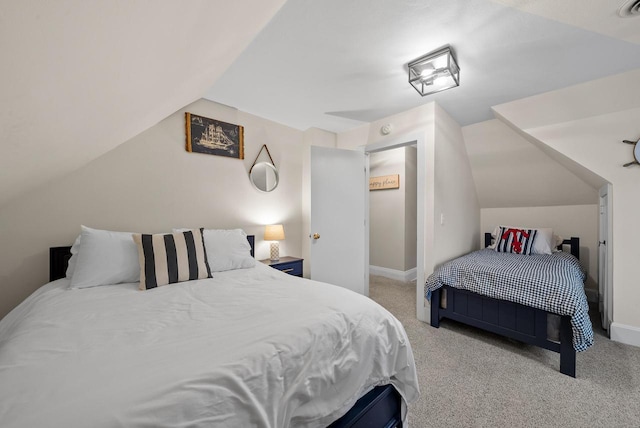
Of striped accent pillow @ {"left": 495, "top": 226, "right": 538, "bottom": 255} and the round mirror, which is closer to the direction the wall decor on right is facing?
the round mirror

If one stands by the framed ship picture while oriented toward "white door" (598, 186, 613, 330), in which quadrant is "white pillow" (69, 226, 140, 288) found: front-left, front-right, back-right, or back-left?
back-right

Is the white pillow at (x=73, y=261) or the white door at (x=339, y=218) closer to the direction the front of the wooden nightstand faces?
the white door

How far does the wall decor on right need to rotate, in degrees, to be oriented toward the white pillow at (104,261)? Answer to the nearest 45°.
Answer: approximately 45° to its right

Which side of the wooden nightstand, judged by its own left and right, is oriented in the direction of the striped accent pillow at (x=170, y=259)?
right

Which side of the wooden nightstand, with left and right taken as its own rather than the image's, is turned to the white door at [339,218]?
left

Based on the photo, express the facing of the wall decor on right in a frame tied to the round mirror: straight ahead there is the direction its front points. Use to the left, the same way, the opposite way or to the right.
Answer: to the right
